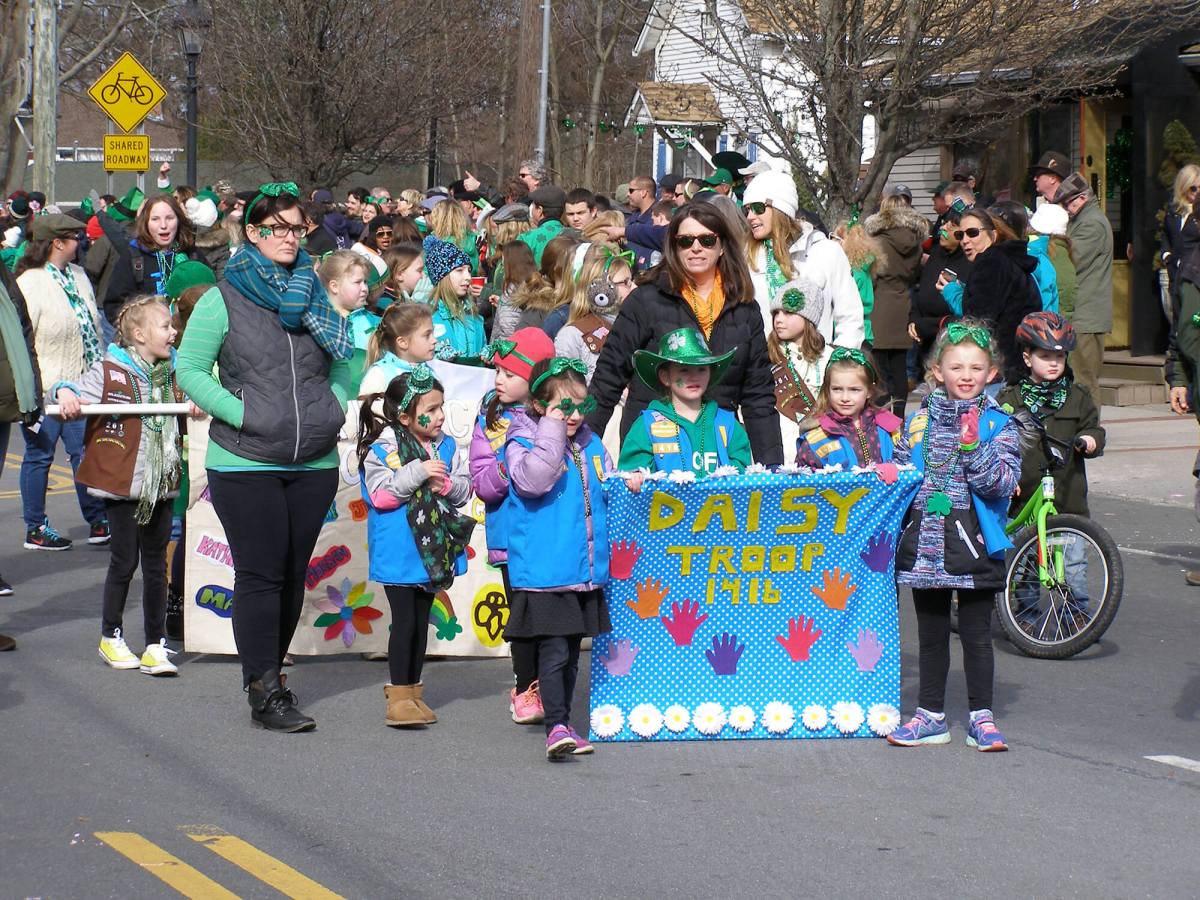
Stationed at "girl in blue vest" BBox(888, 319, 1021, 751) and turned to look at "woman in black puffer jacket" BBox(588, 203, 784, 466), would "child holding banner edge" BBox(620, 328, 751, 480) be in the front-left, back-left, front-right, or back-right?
front-left

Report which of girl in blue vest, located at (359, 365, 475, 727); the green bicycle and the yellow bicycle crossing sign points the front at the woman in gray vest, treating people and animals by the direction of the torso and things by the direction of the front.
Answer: the yellow bicycle crossing sign

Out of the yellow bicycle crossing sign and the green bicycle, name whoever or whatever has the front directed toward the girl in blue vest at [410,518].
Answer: the yellow bicycle crossing sign

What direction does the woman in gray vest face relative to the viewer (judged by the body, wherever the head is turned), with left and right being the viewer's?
facing the viewer and to the right of the viewer

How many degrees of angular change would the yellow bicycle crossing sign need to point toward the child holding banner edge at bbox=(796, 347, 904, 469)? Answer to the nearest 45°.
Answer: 0° — it already faces them

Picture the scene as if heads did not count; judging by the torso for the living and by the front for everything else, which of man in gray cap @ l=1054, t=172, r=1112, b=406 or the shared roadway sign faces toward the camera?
the shared roadway sign

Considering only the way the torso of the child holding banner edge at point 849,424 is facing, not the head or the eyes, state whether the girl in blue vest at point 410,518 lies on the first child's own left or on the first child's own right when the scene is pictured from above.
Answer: on the first child's own right

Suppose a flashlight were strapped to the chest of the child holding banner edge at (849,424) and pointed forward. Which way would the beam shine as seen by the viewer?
toward the camera

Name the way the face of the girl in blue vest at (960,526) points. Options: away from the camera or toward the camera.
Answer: toward the camera

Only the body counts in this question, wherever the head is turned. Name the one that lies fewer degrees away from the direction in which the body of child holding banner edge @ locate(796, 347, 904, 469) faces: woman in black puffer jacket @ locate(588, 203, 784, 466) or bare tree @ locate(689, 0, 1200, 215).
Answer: the woman in black puffer jacket

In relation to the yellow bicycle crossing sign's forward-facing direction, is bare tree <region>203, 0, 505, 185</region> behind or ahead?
behind

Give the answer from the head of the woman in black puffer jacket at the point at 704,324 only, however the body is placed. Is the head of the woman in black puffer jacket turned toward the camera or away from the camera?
toward the camera

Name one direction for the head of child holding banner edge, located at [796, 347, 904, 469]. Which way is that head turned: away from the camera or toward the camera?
toward the camera

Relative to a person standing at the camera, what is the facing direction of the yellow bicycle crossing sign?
facing the viewer

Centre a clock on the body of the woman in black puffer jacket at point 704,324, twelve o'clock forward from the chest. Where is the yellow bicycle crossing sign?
The yellow bicycle crossing sign is roughly at 5 o'clock from the woman in black puffer jacket.

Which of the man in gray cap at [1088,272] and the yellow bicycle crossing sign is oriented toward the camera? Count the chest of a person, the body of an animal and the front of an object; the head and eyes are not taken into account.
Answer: the yellow bicycle crossing sign
